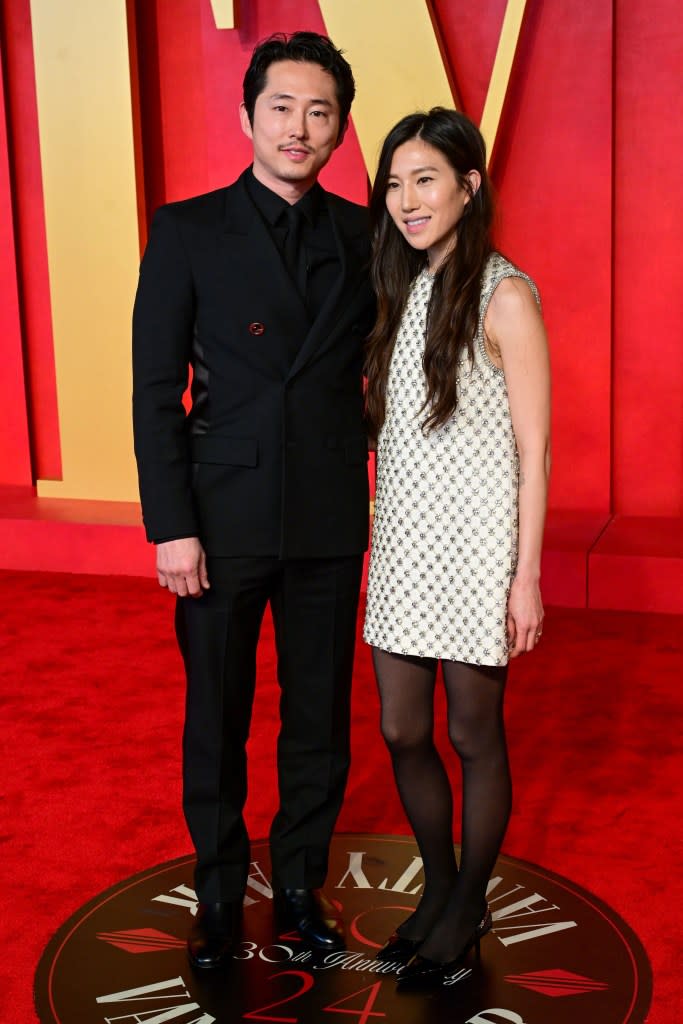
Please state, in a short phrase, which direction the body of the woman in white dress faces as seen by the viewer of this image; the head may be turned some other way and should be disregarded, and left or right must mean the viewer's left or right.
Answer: facing the viewer and to the left of the viewer

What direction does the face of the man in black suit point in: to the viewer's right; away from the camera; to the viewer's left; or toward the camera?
toward the camera
